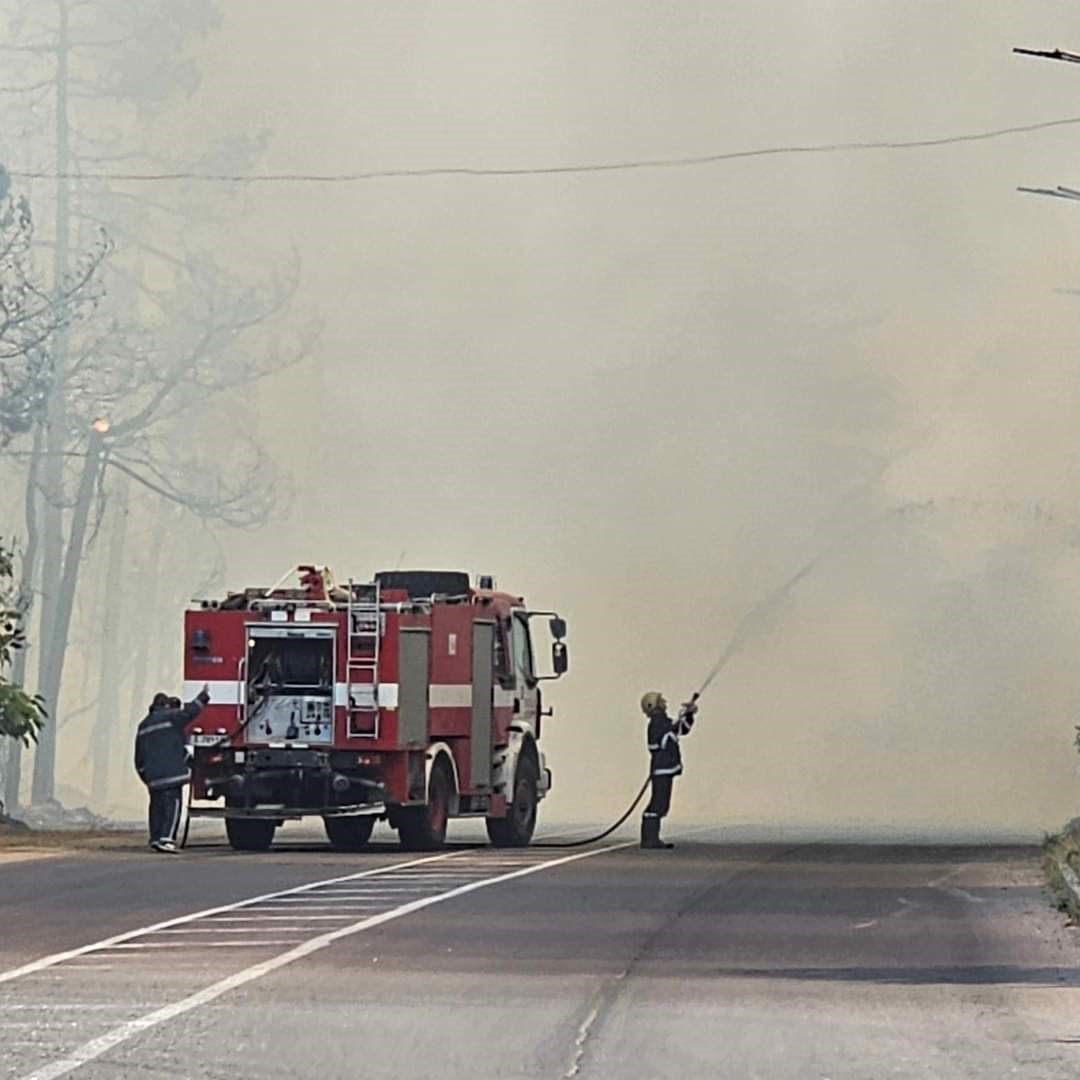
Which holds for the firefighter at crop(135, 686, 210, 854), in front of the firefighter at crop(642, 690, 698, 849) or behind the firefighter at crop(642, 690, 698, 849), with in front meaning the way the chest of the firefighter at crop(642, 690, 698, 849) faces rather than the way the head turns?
behind

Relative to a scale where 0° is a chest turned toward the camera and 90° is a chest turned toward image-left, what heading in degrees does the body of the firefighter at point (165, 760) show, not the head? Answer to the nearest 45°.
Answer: approximately 225°

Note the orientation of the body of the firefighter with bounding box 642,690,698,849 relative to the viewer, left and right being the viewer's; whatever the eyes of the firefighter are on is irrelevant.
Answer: facing to the right of the viewer

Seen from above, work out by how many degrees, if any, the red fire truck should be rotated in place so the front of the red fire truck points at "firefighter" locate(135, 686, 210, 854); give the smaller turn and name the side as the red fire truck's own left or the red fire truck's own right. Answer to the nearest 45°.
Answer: approximately 135° to the red fire truck's own left

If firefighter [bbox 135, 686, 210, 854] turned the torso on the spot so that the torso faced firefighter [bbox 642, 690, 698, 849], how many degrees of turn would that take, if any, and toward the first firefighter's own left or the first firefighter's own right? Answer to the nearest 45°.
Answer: approximately 45° to the first firefighter's own right

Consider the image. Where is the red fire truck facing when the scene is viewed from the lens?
facing away from the viewer and to the right of the viewer
